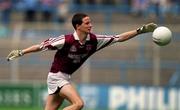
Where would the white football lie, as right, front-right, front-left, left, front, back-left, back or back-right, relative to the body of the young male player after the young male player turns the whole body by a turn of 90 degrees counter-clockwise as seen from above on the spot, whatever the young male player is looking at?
front-right

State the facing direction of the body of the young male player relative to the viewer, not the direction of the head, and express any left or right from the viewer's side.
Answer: facing the viewer and to the right of the viewer
